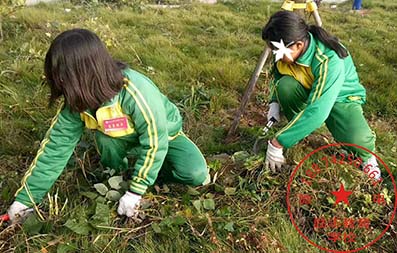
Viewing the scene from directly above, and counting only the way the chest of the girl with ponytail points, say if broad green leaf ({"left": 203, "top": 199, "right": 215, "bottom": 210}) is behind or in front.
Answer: in front

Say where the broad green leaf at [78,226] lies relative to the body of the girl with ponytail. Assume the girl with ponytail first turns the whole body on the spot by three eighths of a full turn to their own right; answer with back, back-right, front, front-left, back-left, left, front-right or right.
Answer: back-left

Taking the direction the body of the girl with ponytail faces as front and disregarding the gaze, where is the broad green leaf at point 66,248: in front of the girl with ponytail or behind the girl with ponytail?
in front

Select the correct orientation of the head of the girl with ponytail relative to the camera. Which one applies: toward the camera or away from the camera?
toward the camera

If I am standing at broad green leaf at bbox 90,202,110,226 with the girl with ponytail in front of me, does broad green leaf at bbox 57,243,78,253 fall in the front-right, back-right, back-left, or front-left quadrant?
back-right

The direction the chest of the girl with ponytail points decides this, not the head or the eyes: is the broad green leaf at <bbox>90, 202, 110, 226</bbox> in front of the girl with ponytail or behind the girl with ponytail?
in front

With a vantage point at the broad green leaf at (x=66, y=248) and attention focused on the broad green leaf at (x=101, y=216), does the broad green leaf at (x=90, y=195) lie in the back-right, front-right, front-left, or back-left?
front-left

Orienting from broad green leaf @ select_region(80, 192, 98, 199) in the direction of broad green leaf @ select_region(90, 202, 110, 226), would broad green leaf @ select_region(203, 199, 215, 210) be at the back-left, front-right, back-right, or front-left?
front-left

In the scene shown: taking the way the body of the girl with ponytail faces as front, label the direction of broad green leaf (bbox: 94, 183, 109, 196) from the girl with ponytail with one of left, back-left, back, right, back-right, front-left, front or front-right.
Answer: front

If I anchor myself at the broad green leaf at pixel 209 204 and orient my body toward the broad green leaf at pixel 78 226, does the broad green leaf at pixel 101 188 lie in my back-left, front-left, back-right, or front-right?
front-right

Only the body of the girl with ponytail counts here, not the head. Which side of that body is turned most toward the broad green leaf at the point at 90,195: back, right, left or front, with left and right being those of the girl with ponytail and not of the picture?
front
